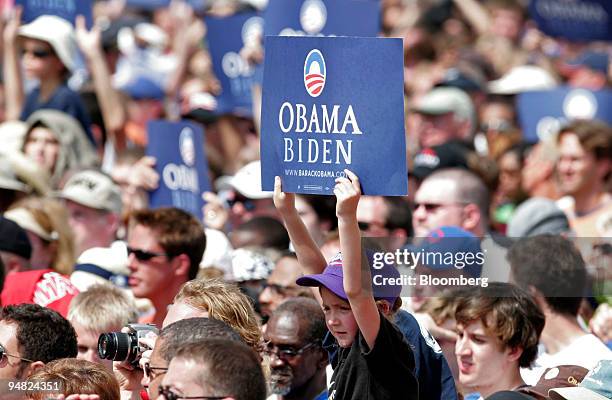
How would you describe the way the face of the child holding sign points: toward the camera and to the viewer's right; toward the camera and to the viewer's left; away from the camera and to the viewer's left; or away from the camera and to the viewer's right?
toward the camera and to the viewer's left

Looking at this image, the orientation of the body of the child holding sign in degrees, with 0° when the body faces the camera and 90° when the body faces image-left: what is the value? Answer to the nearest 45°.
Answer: approximately 45°
